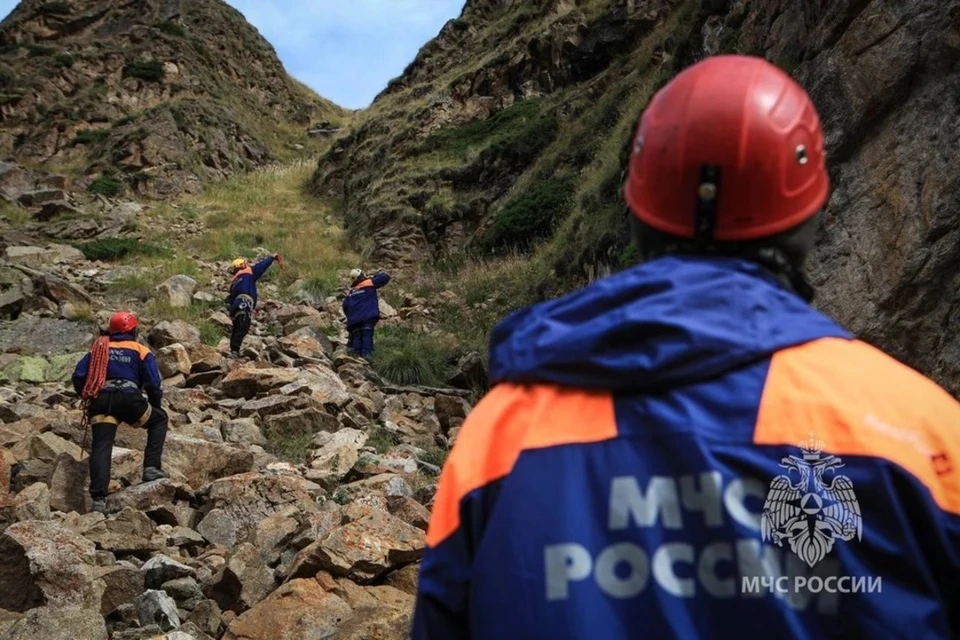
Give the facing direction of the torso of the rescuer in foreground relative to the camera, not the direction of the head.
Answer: away from the camera

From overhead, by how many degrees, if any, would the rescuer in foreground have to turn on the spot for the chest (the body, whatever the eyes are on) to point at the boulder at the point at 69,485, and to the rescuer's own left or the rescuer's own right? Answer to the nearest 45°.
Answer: approximately 45° to the rescuer's own left

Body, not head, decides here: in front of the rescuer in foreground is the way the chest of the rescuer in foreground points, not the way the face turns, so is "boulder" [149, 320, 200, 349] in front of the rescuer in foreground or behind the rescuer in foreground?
in front

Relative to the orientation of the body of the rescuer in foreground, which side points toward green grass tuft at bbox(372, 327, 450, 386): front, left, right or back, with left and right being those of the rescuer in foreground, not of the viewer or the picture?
front

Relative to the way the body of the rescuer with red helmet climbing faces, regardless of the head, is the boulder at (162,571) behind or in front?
behind

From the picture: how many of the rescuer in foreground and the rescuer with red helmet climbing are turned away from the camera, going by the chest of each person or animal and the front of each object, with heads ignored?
2

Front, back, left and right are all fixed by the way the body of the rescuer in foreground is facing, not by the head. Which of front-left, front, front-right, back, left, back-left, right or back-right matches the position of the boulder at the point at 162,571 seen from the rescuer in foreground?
front-left

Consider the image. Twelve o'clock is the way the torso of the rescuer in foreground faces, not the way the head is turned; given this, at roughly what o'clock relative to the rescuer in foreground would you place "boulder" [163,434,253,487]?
The boulder is roughly at 11 o'clock from the rescuer in foreground.

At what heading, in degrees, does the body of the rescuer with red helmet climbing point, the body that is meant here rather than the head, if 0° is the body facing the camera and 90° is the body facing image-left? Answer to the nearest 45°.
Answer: approximately 180°

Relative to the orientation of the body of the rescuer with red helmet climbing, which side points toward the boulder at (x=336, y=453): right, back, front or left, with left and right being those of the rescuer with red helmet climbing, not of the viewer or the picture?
right

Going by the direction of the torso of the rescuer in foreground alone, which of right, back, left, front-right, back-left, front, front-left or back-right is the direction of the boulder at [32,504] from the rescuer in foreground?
front-left

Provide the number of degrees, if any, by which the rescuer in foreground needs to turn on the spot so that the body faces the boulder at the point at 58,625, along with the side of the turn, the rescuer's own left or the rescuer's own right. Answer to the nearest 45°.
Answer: approximately 45° to the rescuer's own left

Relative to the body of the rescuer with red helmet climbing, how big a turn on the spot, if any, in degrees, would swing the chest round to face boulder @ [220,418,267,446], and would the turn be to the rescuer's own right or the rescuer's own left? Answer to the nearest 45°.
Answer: approximately 45° to the rescuer's own right
